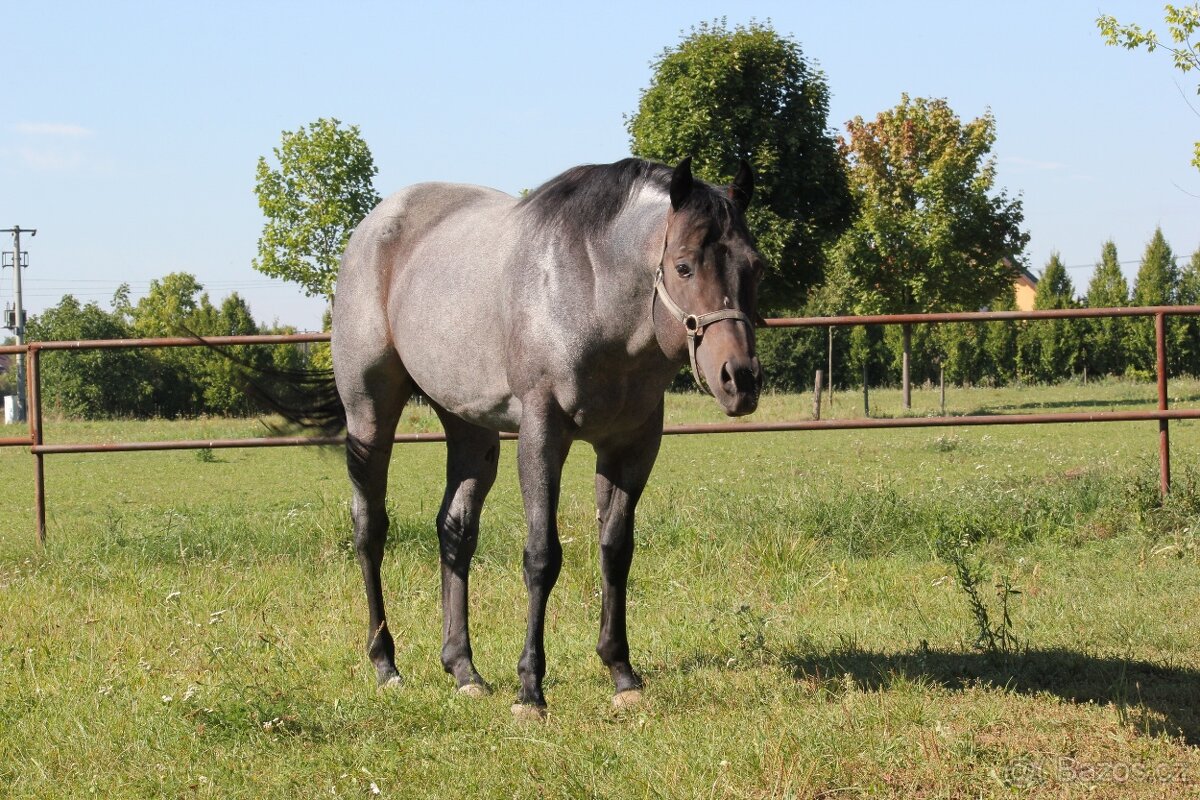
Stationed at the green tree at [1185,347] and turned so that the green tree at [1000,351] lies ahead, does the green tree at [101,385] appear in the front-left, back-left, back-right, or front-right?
front-left

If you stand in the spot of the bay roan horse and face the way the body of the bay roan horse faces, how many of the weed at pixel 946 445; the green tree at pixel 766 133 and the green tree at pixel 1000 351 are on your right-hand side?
0

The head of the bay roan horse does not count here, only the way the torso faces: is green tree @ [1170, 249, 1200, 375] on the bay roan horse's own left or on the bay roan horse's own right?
on the bay roan horse's own left

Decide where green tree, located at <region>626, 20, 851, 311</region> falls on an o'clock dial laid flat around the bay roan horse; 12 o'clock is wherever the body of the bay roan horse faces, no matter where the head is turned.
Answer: The green tree is roughly at 8 o'clock from the bay roan horse.

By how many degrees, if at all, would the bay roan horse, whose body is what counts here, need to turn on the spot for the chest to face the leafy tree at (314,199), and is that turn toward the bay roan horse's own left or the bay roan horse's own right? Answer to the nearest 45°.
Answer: approximately 135° to the bay roan horse's own left

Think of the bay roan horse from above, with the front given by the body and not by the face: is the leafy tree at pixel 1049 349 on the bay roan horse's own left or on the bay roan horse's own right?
on the bay roan horse's own left
